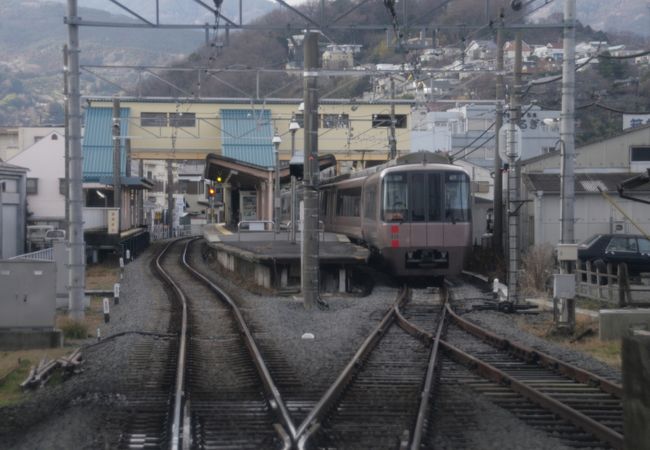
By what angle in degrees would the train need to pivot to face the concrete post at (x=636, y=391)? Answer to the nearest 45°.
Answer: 0° — it already faces it

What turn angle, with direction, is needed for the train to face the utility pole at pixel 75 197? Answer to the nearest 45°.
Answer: approximately 45° to its right

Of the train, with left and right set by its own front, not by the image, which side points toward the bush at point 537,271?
left

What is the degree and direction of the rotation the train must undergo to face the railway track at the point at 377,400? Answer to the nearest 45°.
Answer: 0° — it already faces it

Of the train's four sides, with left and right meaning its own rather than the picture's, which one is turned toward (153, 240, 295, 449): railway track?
front

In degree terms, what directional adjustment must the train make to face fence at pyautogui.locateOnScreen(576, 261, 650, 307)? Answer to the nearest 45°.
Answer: approximately 45° to its left

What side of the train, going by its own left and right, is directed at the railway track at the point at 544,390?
front

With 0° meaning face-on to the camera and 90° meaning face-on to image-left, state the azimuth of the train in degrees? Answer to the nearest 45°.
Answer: approximately 0°
